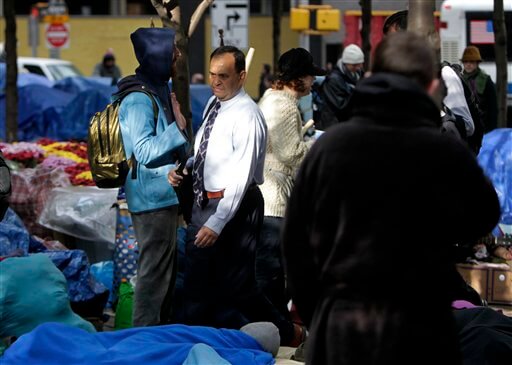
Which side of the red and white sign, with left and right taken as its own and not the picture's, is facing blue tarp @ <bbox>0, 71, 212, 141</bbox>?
front

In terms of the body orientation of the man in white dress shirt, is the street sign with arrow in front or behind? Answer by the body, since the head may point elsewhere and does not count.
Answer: behind

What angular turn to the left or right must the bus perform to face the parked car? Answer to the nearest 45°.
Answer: approximately 180°

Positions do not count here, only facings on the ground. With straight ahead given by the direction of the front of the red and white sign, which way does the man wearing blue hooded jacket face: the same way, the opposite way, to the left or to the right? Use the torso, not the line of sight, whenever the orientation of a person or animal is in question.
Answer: to the left

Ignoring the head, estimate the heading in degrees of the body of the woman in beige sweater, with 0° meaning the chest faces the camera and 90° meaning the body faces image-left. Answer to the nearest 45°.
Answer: approximately 270°

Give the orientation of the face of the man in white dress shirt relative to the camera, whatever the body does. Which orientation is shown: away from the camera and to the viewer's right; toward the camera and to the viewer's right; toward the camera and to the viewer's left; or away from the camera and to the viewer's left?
toward the camera and to the viewer's left

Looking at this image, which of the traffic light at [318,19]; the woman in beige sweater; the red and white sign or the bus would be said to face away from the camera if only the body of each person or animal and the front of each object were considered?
the traffic light

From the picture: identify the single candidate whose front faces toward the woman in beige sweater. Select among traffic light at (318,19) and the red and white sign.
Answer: the red and white sign

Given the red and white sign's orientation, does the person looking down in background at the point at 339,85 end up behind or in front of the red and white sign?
in front

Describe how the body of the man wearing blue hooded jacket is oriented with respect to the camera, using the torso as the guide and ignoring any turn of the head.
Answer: to the viewer's right

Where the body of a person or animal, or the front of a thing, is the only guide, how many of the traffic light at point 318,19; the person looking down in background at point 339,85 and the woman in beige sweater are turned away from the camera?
1

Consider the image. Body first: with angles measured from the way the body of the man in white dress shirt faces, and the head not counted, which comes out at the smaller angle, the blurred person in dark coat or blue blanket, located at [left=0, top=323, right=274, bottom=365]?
the blue blanket

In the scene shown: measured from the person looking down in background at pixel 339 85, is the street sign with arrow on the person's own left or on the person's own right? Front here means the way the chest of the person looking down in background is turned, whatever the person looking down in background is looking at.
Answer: on the person's own right
